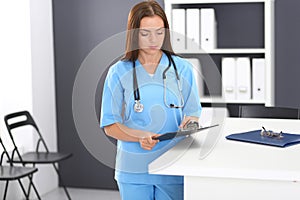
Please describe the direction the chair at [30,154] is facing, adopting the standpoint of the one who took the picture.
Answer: facing the viewer and to the right of the viewer

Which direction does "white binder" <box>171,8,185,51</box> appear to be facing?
toward the camera

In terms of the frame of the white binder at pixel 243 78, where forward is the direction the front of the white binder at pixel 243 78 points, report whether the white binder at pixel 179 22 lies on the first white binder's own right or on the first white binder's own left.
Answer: on the first white binder's own right

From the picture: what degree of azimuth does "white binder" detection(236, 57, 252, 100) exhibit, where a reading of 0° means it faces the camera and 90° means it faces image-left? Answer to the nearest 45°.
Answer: approximately 0°

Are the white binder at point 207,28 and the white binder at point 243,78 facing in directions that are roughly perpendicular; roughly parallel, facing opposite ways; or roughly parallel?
roughly parallel

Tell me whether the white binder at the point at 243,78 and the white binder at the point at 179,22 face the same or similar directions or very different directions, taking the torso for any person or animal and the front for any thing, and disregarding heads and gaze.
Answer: same or similar directions

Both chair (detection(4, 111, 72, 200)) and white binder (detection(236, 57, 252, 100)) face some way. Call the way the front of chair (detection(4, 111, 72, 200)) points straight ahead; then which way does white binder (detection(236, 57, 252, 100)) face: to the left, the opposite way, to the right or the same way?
to the right

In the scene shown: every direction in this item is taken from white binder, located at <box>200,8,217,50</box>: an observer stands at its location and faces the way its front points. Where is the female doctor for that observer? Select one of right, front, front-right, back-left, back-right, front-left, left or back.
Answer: front

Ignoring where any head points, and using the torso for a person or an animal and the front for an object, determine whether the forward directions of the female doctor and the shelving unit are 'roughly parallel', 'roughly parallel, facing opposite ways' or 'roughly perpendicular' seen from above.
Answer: roughly parallel

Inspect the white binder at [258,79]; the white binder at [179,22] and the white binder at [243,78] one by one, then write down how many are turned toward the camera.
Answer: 3

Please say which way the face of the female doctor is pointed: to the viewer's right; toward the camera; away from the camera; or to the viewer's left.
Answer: toward the camera

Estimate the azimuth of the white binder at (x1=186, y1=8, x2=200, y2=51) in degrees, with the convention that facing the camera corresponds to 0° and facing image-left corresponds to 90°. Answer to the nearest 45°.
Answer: approximately 0°

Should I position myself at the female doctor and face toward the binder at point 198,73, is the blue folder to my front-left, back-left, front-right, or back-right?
front-right

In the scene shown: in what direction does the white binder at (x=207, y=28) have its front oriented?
toward the camera

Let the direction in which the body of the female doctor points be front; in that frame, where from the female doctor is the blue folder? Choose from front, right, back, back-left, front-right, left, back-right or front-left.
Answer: left

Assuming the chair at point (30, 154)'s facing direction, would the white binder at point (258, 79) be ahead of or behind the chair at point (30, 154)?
ahead

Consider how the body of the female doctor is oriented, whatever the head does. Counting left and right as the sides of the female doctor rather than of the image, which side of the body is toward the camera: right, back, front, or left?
front

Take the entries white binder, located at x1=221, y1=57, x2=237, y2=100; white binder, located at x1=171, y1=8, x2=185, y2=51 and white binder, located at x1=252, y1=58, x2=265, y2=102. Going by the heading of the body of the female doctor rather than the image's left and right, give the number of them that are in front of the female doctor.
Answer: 0
